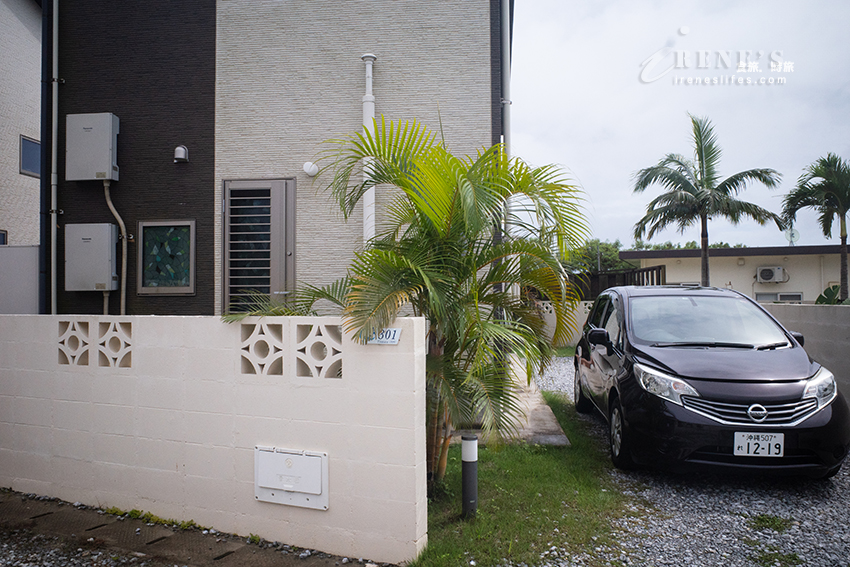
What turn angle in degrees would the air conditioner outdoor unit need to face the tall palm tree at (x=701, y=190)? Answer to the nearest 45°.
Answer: approximately 45° to its right

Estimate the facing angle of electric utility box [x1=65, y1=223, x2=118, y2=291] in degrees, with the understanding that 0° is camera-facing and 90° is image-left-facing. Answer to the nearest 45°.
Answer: approximately 0°

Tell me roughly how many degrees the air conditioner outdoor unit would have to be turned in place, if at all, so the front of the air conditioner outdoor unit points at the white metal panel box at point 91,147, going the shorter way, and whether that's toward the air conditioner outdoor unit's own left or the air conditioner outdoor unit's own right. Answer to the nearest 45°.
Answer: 0° — it already faces it

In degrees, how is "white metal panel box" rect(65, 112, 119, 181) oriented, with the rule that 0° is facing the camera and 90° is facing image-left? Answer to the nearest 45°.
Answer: approximately 0°

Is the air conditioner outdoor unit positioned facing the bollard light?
yes

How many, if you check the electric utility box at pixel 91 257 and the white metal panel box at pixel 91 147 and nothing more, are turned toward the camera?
2

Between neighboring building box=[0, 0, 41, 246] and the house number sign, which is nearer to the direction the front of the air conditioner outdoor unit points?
the house number sign

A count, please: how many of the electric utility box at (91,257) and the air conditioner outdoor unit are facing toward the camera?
2

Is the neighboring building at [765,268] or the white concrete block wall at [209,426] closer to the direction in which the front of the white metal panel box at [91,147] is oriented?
the white concrete block wall
